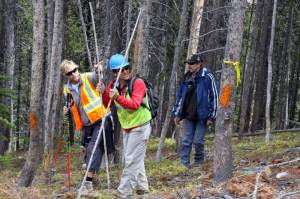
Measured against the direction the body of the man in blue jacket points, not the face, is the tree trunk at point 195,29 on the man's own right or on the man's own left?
on the man's own right

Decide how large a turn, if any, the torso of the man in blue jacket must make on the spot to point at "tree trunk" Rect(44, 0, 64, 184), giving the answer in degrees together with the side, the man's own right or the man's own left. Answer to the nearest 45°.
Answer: approximately 45° to the man's own right

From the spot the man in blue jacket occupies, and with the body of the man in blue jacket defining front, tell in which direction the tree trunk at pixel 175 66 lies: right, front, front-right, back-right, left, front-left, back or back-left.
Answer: back-right

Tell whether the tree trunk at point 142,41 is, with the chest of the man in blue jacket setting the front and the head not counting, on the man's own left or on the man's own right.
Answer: on the man's own right

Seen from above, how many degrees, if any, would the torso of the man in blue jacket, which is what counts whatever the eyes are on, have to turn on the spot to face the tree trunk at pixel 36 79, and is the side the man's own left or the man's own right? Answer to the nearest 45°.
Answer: approximately 45° to the man's own right

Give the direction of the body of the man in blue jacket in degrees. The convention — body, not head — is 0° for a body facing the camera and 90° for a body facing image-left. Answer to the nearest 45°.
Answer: approximately 45°
